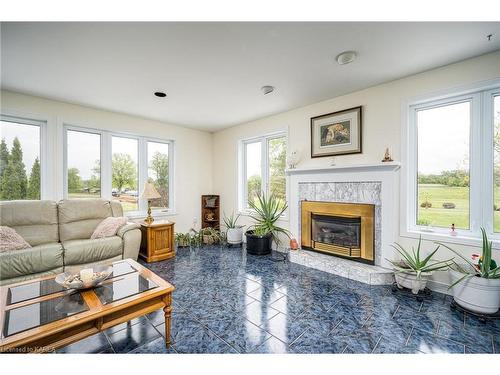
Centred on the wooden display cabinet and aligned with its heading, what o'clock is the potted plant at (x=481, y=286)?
The potted plant is roughly at 11 o'clock from the wooden display cabinet.

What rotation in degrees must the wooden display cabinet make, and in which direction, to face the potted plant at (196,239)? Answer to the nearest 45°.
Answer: approximately 45° to its right

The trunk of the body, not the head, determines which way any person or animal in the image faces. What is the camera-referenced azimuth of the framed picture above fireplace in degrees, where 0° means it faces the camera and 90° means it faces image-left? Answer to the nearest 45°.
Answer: approximately 45°

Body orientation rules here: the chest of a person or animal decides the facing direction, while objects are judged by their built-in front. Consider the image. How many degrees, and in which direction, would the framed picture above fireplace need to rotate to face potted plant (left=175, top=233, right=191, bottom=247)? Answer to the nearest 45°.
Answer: approximately 45° to its right

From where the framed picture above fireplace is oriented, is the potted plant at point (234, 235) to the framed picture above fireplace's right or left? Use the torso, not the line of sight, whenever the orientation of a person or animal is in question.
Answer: on its right

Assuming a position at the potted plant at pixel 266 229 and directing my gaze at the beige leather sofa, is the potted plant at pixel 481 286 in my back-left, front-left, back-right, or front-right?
back-left

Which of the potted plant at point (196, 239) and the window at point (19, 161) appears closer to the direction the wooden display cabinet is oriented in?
the potted plant
